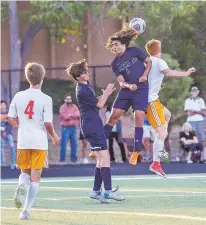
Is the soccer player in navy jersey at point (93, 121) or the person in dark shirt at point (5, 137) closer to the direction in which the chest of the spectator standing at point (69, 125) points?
the soccer player in navy jersey

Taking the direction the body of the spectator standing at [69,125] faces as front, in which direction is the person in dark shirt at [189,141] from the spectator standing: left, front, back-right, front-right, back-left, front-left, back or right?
left

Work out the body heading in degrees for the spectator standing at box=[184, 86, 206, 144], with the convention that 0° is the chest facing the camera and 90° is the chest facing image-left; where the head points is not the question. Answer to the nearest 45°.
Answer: approximately 0°

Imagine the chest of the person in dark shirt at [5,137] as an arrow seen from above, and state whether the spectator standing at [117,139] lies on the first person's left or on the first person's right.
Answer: on the first person's left

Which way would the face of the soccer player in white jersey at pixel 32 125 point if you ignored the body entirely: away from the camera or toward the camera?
away from the camera

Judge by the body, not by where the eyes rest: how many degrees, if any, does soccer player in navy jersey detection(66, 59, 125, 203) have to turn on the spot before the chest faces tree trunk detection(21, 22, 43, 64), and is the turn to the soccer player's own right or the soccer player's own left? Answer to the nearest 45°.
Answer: approximately 90° to the soccer player's own left

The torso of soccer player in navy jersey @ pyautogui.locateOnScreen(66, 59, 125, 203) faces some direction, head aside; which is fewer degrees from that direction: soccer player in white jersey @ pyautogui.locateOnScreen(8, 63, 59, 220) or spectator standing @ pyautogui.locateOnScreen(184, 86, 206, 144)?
the spectator standing

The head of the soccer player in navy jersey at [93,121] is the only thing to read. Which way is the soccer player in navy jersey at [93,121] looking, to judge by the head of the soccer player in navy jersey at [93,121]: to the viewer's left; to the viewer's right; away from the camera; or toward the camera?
to the viewer's right
